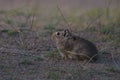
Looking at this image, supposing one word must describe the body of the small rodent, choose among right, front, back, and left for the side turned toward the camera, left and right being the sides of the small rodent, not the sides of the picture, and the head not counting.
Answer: left
